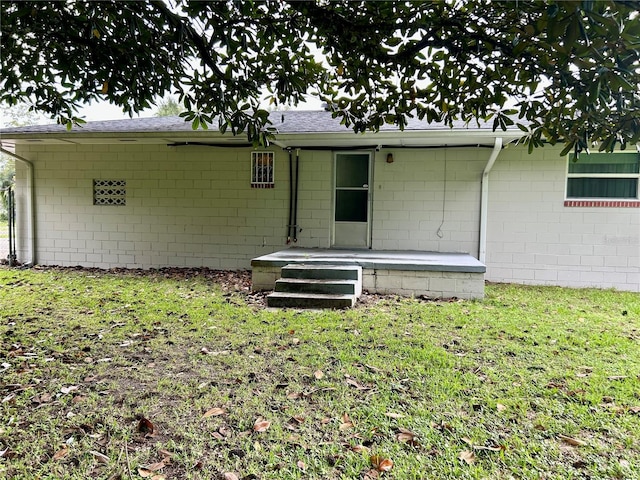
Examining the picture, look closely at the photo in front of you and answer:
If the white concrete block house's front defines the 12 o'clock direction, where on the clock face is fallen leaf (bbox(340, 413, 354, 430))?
The fallen leaf is roughly at 12 o'clock from the white concrete block house.

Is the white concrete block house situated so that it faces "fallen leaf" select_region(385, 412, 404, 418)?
yes

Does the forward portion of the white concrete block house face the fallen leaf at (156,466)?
yes

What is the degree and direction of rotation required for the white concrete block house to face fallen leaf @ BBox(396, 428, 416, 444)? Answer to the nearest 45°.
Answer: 0° — it already faces it

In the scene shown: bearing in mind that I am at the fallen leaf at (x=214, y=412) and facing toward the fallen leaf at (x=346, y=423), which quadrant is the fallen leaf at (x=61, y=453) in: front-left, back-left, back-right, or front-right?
back-right

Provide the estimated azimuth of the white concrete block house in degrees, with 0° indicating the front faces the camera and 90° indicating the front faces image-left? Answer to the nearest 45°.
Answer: approximately 0°

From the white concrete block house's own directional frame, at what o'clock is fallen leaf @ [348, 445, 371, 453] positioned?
The fallen leaf is roughly at 12 o'clock from the white concrete block house.
